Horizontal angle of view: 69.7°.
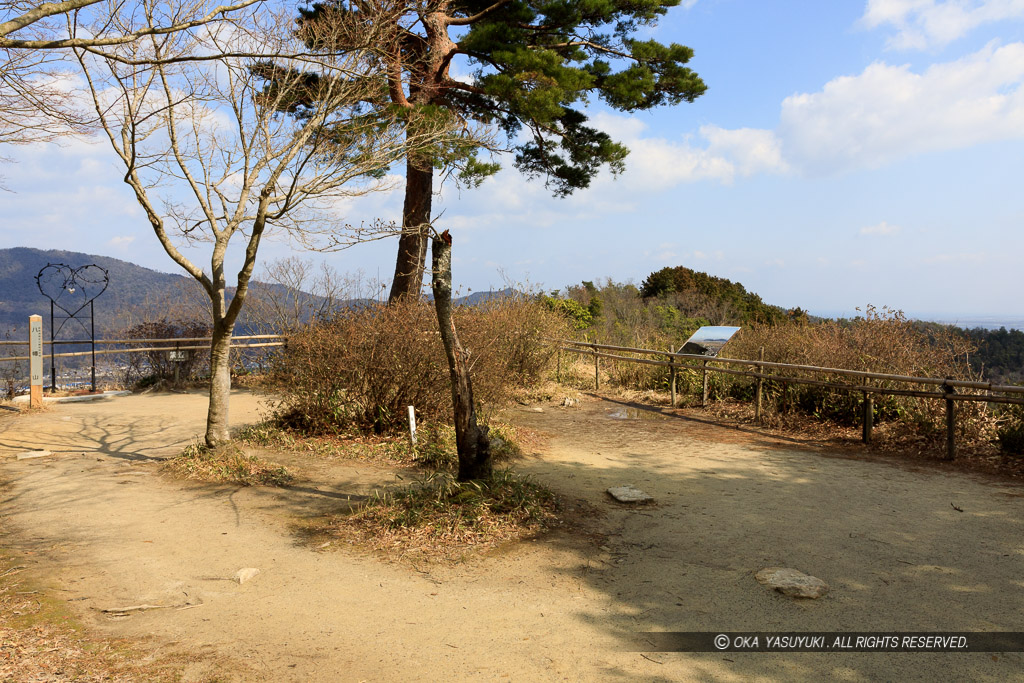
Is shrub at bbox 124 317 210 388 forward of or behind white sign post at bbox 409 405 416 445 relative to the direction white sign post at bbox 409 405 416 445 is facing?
behind

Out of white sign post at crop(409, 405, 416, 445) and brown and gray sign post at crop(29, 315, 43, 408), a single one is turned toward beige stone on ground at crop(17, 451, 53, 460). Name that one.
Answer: brown and gray sign post at crop(29, 315, 43, 408)

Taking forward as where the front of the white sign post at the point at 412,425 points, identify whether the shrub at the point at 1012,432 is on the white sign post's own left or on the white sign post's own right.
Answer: on the white sign post's own left

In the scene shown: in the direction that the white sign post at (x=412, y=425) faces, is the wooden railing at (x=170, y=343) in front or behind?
behind

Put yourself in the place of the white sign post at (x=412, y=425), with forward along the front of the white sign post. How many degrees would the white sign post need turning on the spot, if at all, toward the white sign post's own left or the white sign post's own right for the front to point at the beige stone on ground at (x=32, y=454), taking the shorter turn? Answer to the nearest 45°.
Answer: approximately 90° to the white sign post's own right

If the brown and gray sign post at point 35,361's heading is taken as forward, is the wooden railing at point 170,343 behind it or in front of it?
behind

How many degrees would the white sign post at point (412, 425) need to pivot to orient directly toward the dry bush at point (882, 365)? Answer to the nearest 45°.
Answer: approximately 90° to its left

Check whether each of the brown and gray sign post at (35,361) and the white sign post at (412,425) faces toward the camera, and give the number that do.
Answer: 2

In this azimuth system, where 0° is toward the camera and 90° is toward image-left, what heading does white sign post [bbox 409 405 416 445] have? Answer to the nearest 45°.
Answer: approximately 0°

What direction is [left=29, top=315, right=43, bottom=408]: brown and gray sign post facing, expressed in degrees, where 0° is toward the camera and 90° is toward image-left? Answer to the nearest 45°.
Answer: approximately 0°
